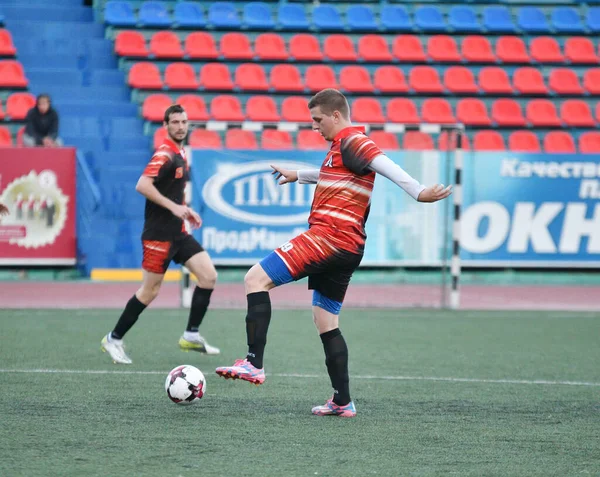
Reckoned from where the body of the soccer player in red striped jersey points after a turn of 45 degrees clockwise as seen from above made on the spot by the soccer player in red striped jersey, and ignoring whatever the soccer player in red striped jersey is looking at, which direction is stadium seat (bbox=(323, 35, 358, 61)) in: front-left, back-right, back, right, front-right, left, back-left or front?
front-right

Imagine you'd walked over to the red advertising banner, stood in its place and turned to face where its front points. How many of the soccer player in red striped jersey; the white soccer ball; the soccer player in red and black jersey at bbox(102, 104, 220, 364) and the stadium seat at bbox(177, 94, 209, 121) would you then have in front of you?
3

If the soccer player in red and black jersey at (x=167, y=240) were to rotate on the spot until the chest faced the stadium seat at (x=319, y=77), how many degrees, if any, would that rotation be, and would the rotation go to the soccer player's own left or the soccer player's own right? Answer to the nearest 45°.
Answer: approximately 135° to the soccer player's own left

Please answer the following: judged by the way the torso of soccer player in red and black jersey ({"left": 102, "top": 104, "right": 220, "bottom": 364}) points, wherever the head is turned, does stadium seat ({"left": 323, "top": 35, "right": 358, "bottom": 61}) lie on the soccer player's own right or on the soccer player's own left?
on the soccer player's own left

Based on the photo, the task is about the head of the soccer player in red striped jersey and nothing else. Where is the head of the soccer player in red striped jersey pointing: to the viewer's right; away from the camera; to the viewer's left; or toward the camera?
to the viewer's left

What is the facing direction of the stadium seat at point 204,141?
toward the camera

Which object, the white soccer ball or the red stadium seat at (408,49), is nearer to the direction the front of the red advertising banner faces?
the white soccer ball

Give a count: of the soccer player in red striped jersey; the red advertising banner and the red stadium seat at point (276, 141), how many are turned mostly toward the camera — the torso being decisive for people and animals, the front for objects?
2

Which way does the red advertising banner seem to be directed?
toward the camera

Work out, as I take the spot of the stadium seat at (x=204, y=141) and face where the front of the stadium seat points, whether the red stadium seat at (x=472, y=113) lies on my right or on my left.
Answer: on my left

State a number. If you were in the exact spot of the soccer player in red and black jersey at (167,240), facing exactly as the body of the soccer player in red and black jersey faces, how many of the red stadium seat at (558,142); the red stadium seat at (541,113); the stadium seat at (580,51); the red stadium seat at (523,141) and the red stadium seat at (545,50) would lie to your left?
5

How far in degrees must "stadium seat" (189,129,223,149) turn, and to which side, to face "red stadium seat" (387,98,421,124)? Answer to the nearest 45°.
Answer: approximately 135° to its left

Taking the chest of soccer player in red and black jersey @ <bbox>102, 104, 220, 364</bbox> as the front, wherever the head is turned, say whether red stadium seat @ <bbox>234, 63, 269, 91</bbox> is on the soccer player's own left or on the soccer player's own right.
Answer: on the soccer player's own left

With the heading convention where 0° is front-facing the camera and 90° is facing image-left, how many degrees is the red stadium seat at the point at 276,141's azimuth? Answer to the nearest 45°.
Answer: approximately 0°
